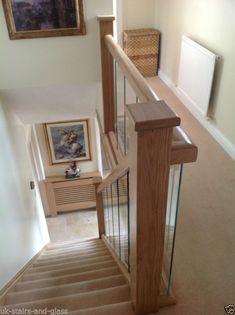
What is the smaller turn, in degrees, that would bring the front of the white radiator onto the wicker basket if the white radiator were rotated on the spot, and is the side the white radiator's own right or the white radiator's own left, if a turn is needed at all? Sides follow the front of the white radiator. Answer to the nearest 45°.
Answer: approximately 90° to the white radiator's own right

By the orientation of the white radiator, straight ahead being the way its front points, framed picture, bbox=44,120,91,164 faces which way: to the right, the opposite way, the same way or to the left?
to the left

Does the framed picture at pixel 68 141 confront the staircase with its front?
yes

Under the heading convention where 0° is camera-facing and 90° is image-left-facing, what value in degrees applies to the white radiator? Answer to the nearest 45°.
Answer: approximately 45°

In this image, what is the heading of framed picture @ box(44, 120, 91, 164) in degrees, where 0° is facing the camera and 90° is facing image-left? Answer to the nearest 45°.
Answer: approximately 0°

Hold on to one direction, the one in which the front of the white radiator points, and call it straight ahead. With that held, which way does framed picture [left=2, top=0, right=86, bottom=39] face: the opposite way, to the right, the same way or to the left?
to the left
